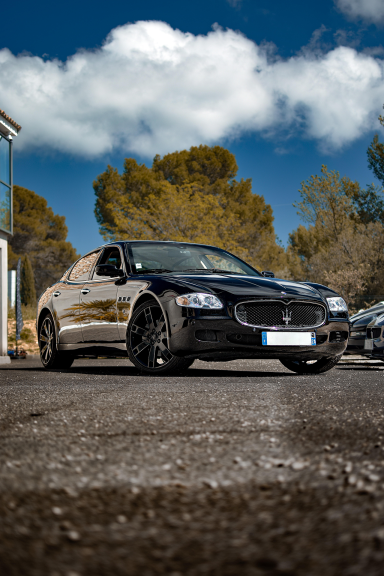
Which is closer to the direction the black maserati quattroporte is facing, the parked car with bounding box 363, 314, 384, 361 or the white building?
the parked car

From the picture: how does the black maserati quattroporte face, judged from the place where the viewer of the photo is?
facing the viewer and to the right of the viewer

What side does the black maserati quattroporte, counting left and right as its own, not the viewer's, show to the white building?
back

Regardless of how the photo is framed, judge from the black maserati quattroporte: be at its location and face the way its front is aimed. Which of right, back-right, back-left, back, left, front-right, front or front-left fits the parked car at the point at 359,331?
left

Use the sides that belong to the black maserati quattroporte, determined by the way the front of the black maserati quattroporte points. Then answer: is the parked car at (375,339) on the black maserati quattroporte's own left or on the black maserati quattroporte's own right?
on the black maserati quattroporte's own left
